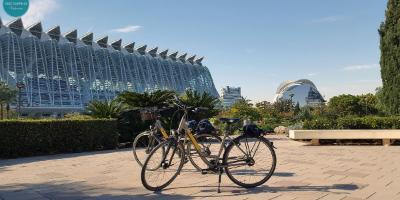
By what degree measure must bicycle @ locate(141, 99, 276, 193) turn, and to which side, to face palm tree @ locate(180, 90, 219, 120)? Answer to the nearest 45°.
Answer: approximately 90° to its right

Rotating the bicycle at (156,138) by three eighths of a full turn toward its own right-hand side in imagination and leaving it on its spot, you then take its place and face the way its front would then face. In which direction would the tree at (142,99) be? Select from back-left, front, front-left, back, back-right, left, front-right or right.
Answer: front-left

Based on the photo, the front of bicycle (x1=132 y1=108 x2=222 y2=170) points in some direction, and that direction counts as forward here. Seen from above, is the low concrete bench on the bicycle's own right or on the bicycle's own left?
on the bicycle's own right

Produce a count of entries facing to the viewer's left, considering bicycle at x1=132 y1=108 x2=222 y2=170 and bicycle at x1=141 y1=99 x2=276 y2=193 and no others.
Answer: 2

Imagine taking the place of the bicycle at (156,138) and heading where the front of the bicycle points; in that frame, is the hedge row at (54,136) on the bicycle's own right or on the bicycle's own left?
on the bicycle's own right

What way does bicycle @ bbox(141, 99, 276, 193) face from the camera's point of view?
to the viewer's left

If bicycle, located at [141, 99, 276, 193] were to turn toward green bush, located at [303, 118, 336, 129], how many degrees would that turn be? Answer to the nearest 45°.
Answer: approximately 135° to its right

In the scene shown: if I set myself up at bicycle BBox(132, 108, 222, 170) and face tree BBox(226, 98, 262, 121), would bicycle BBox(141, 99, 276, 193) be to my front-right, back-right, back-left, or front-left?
back-right

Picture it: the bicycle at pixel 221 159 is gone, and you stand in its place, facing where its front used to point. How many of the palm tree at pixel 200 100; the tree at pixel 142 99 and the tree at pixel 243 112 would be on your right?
3

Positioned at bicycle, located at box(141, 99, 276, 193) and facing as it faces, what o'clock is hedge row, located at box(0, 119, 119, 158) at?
The hedge row is roughly at 2 o'clock from the bicycle.

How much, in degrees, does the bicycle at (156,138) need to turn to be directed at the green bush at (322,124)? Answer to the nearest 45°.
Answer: approximately 135° to its right

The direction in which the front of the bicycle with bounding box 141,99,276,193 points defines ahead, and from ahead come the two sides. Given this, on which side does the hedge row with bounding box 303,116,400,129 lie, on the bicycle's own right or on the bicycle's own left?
on the bicycle's own right

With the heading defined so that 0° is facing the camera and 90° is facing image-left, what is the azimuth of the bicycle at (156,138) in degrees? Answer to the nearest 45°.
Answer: approximately 90°

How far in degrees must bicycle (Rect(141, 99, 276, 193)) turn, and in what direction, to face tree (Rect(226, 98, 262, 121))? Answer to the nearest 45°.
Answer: approximately 90° to its right

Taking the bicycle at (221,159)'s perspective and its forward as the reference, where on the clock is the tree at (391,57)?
The tree is roughly at 4 o'clock from the bicycle.

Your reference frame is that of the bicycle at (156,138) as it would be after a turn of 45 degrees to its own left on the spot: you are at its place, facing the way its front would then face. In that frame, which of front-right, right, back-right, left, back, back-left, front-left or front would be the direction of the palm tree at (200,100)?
back-right

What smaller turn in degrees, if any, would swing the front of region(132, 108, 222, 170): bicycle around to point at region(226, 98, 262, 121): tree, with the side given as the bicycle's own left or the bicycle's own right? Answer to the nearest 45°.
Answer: approximately 90° to the bicycle's own right
